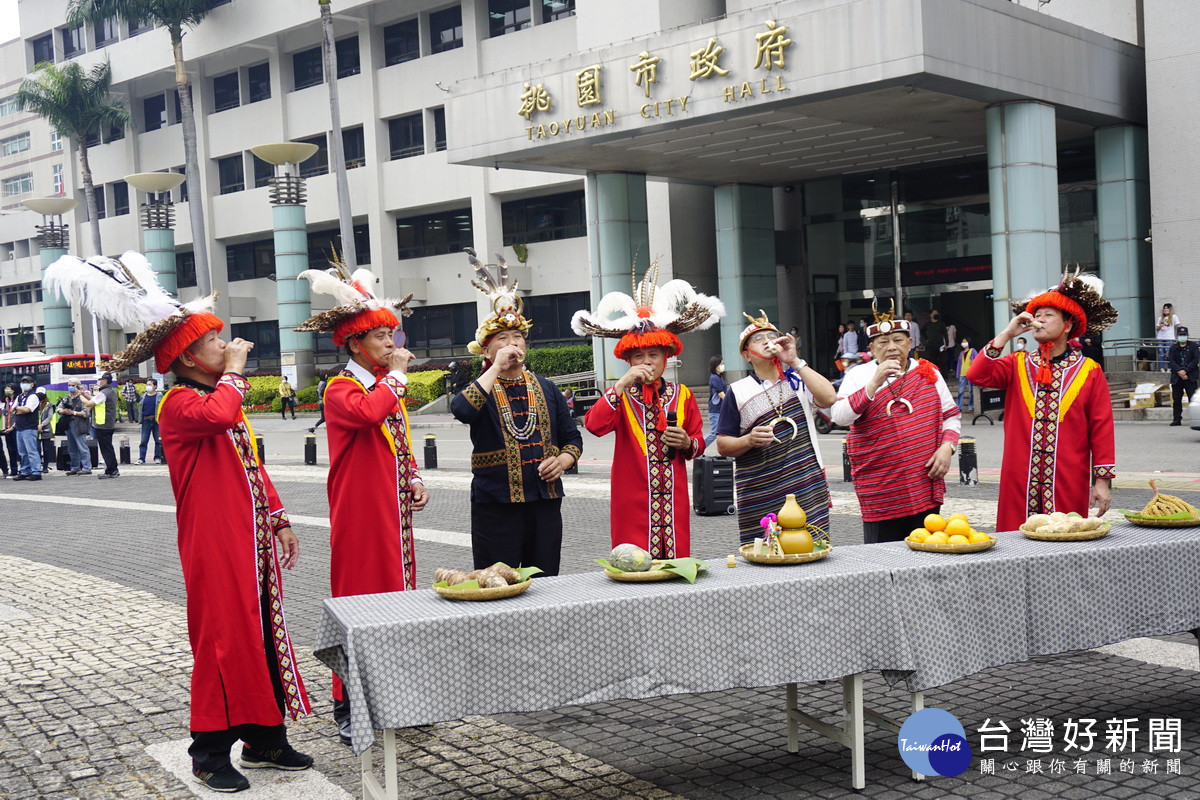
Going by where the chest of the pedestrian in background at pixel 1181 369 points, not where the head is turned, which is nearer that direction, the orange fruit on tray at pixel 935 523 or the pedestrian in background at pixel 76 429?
the orange fruit on tray

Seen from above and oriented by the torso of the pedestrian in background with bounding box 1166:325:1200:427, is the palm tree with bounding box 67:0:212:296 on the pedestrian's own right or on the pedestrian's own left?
on the pedestrian's own right

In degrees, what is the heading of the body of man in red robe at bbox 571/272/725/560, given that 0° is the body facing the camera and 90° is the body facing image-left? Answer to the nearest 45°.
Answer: approximately 0°

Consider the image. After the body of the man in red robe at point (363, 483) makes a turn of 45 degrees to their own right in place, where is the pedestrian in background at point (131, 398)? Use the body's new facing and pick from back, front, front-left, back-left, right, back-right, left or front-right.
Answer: back

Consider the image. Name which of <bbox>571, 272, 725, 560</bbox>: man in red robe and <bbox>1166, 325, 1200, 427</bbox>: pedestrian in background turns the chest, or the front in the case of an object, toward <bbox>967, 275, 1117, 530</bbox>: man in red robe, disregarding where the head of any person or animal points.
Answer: the pedestrian in background

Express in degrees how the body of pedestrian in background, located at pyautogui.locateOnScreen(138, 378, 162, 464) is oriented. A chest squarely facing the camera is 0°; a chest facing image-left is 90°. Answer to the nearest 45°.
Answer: approximately 0°

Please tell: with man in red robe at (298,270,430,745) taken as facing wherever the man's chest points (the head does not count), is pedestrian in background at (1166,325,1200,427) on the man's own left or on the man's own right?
on the man's own left

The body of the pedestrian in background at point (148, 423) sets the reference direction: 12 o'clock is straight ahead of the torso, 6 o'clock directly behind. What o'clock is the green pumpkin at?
The green pumpkin is roughly at 12 o'clock from the pedestrian in background.

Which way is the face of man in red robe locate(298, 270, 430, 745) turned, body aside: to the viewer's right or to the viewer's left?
to the viewer's right

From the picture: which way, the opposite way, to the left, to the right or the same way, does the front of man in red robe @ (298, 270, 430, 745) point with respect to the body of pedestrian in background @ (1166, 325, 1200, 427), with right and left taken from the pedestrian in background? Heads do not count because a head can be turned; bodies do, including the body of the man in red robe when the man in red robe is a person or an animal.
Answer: to the left
